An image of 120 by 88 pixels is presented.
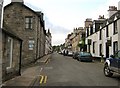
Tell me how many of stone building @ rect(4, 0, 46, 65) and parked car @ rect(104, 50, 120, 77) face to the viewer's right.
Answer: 1

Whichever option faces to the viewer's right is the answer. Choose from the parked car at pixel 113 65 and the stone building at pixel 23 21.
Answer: the stone building

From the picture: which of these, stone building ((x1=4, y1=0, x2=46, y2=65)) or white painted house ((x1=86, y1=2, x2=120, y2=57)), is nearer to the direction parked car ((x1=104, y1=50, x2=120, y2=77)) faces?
the stone building

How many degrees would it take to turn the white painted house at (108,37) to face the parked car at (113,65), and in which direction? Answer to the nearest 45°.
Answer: approximately 45° to its left

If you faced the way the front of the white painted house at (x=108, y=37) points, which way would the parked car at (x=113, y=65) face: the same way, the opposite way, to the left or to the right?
to the right

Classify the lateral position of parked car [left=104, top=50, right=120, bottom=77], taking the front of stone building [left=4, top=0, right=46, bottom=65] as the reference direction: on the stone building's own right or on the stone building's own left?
on the stone building's own right

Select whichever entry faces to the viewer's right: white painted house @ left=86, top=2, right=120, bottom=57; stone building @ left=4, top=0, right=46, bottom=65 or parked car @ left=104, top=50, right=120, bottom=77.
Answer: the stone building

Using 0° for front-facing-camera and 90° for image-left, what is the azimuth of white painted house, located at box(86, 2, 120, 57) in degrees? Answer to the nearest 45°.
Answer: approximately 45°

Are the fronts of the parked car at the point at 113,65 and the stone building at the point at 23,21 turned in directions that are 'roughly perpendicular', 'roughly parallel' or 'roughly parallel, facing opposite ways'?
roughly perpendicular

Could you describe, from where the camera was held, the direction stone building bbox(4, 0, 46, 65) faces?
facing to the right of the viewer

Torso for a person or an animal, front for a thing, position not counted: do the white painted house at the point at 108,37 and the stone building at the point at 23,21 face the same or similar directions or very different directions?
very different directions

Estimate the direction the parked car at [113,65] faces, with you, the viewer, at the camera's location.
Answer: facing away from the viewer and to the left of the viewer

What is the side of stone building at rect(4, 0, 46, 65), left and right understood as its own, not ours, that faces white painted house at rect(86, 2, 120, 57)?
front

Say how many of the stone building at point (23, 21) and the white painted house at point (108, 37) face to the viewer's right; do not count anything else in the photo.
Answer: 1

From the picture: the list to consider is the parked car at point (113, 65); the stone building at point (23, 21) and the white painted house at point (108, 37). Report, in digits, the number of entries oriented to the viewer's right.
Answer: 1
